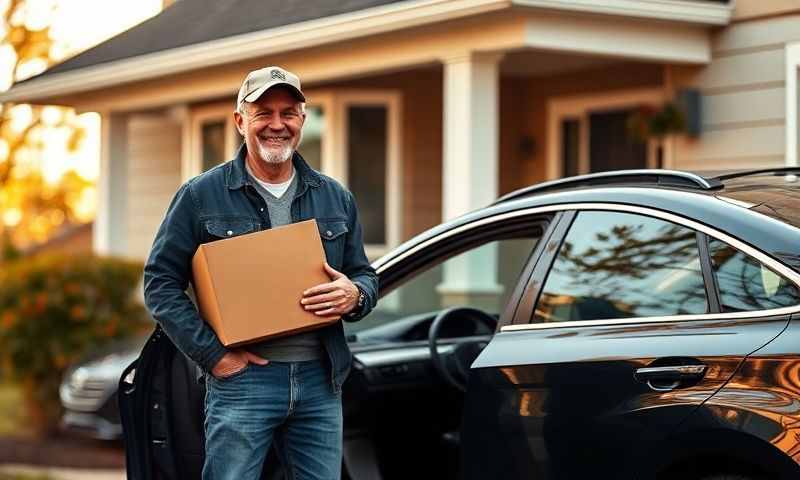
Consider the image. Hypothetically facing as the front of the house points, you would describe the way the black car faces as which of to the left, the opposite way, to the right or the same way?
to the right

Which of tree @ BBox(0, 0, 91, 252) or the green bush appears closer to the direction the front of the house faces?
the green bush

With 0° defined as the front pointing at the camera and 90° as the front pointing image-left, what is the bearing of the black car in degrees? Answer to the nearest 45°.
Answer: approximately 135°

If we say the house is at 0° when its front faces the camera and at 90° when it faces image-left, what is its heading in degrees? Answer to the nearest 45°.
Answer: approximately 45°

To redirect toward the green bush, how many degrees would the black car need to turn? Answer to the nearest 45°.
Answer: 0° — it already faces it

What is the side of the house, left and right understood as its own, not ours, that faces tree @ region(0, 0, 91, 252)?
right

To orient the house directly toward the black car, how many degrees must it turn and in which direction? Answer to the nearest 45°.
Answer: approximately 45° to its left
